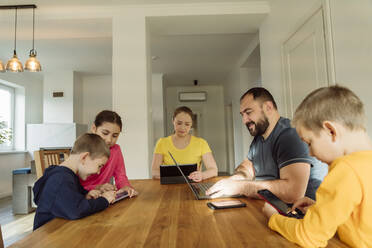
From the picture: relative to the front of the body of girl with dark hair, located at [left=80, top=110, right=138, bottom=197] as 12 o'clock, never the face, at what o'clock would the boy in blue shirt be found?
The boy in blue shirt is roughly at 2 o'clock from the girl with dark hair.

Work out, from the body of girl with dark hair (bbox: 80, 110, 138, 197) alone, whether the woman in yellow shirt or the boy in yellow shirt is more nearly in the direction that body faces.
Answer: the boy in yellow shirt

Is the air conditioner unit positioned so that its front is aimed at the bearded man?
yes

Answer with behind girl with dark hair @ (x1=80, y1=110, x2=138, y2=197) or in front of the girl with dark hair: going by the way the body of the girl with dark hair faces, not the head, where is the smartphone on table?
in front

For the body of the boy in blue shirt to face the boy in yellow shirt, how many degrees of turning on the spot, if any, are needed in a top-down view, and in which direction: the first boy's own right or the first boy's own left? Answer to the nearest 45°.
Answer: approximately 45° to the first boy's own right

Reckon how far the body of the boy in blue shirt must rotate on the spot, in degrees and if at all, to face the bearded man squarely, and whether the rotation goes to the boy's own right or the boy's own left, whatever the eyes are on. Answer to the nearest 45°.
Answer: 0° — they already face them

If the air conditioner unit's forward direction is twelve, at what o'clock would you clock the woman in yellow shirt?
The woman in yellow shirt is roughly at 12 o'clock from the air conditioner unit.

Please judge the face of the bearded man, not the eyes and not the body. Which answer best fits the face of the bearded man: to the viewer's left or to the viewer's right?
to the viewer's left

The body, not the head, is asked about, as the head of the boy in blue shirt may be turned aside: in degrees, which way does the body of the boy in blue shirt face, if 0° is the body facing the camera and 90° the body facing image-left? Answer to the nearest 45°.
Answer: approximately 270°

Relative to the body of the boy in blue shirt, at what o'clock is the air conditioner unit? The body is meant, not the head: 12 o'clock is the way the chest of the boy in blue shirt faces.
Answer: The air conditioner unit is roughly at 10 o'clock from the boy in blue shirt.

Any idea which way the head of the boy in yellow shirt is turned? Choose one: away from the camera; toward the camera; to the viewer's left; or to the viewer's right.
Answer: to the viewer's left
